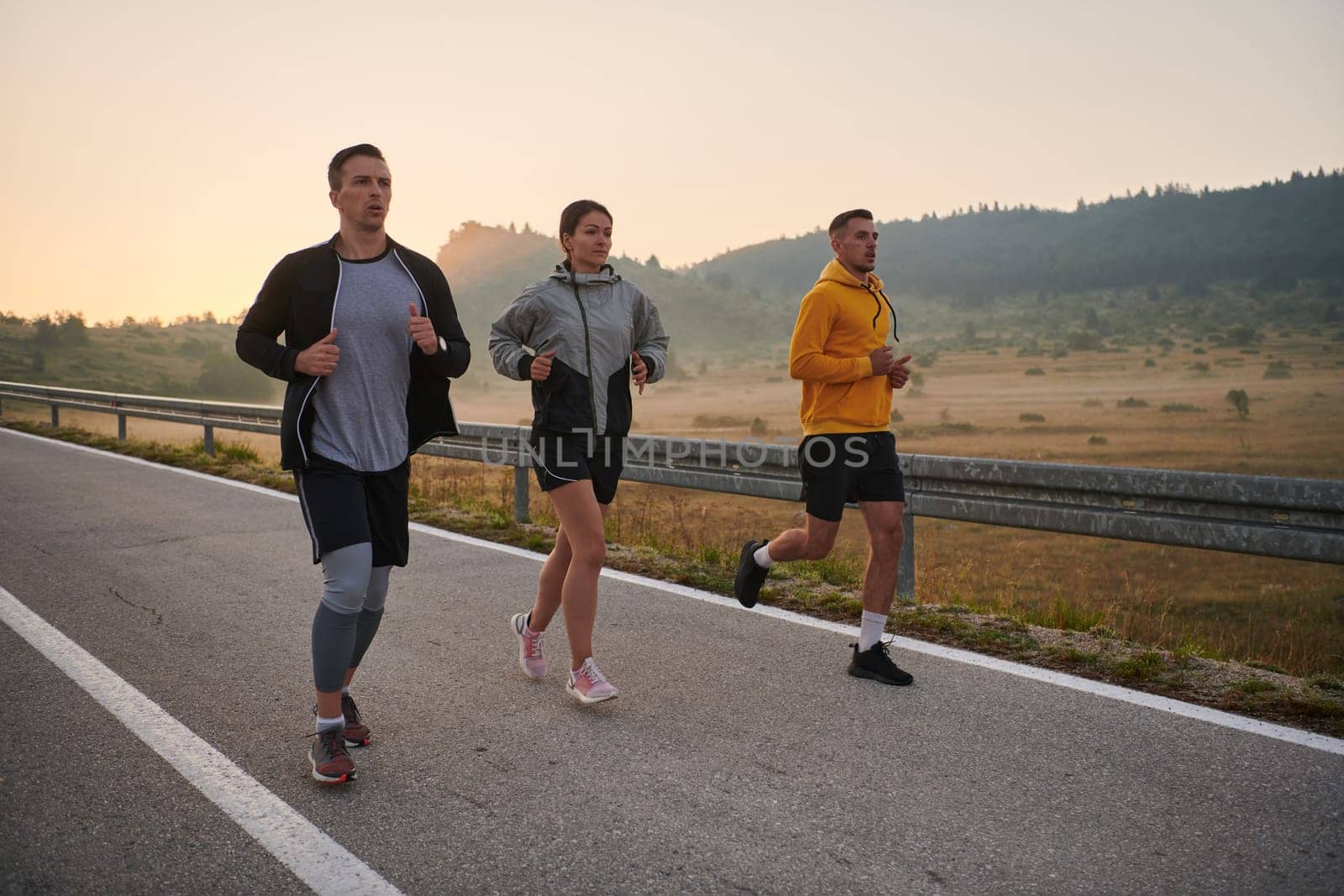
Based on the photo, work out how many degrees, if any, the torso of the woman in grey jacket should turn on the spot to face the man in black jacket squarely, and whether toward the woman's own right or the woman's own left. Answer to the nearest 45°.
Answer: approximately 90° to the woman's own right

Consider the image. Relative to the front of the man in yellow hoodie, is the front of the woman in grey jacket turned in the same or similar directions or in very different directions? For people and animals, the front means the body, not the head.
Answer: same or similar directions

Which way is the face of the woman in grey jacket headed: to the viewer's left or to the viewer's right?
to the viewer's right

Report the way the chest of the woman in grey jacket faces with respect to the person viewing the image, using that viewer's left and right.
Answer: facing the viewer and to the right of the viewer

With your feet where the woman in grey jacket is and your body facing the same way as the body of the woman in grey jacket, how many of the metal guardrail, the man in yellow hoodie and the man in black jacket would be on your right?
1

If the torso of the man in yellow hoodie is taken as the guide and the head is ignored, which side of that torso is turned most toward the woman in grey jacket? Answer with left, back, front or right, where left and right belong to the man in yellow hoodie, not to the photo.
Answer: right

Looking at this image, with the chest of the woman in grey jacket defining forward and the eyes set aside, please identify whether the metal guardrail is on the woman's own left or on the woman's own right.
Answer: on the woman's own left
